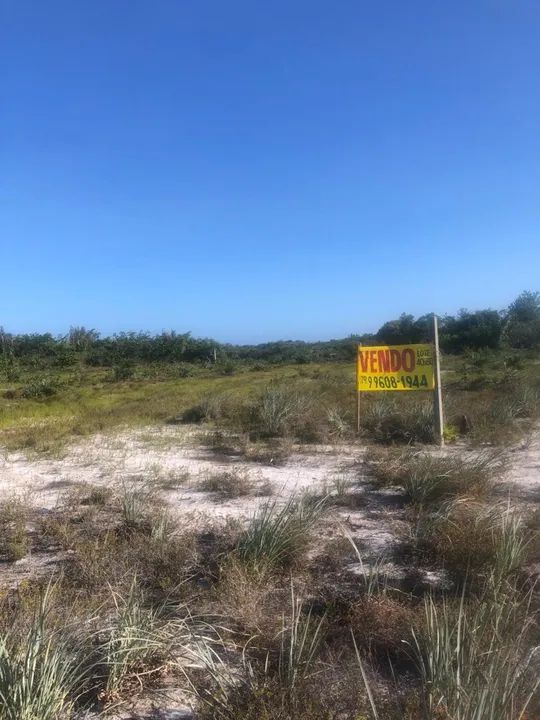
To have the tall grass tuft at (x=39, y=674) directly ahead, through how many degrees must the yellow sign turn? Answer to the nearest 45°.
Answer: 0° — it already faces it

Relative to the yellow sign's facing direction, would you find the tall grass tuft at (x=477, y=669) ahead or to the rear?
ahead

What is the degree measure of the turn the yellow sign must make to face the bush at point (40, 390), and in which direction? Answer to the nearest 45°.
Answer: approximately 135° to its right

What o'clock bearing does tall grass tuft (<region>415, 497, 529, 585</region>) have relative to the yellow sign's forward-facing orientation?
The tall grass tuft is roughly at 12 o'clock from the yellow sign.

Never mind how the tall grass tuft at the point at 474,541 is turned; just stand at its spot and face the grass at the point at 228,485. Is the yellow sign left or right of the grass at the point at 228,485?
right

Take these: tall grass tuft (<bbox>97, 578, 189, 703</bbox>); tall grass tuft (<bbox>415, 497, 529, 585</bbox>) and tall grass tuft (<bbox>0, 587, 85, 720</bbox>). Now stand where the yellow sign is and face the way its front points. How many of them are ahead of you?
3

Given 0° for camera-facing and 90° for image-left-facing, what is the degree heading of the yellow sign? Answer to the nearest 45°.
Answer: approximately 0°

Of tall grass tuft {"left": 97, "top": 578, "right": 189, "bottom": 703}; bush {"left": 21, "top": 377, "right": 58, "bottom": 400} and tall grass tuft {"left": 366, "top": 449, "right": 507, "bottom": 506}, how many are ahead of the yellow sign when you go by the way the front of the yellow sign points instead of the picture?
2

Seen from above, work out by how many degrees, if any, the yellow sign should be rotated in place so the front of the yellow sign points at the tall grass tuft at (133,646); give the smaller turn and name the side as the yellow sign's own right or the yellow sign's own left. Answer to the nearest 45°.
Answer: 0° — it already faces it
